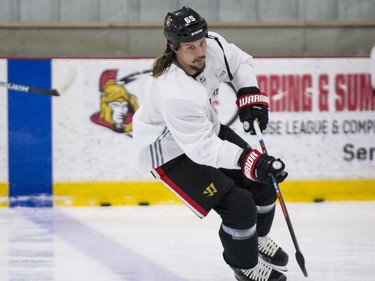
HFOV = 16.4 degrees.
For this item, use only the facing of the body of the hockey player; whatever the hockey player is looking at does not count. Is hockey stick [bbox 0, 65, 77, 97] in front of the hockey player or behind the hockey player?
behind

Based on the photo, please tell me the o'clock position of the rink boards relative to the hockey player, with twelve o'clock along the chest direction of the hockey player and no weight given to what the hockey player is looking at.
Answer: The rink boards is roughly at 7 o'clock from the hockey player.

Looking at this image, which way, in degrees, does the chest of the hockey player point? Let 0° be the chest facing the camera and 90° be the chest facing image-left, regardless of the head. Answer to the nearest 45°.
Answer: approximately 315°
